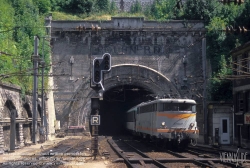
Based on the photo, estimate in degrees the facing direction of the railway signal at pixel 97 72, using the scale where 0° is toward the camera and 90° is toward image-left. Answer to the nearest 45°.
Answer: approximately 0°

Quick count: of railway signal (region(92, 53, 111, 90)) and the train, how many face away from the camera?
0

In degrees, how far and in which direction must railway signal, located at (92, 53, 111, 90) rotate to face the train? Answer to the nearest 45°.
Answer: approximately 135° to its left

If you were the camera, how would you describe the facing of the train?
facing the viewer and to the right of the viewer

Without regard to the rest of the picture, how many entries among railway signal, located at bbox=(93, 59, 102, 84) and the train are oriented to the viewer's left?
0
